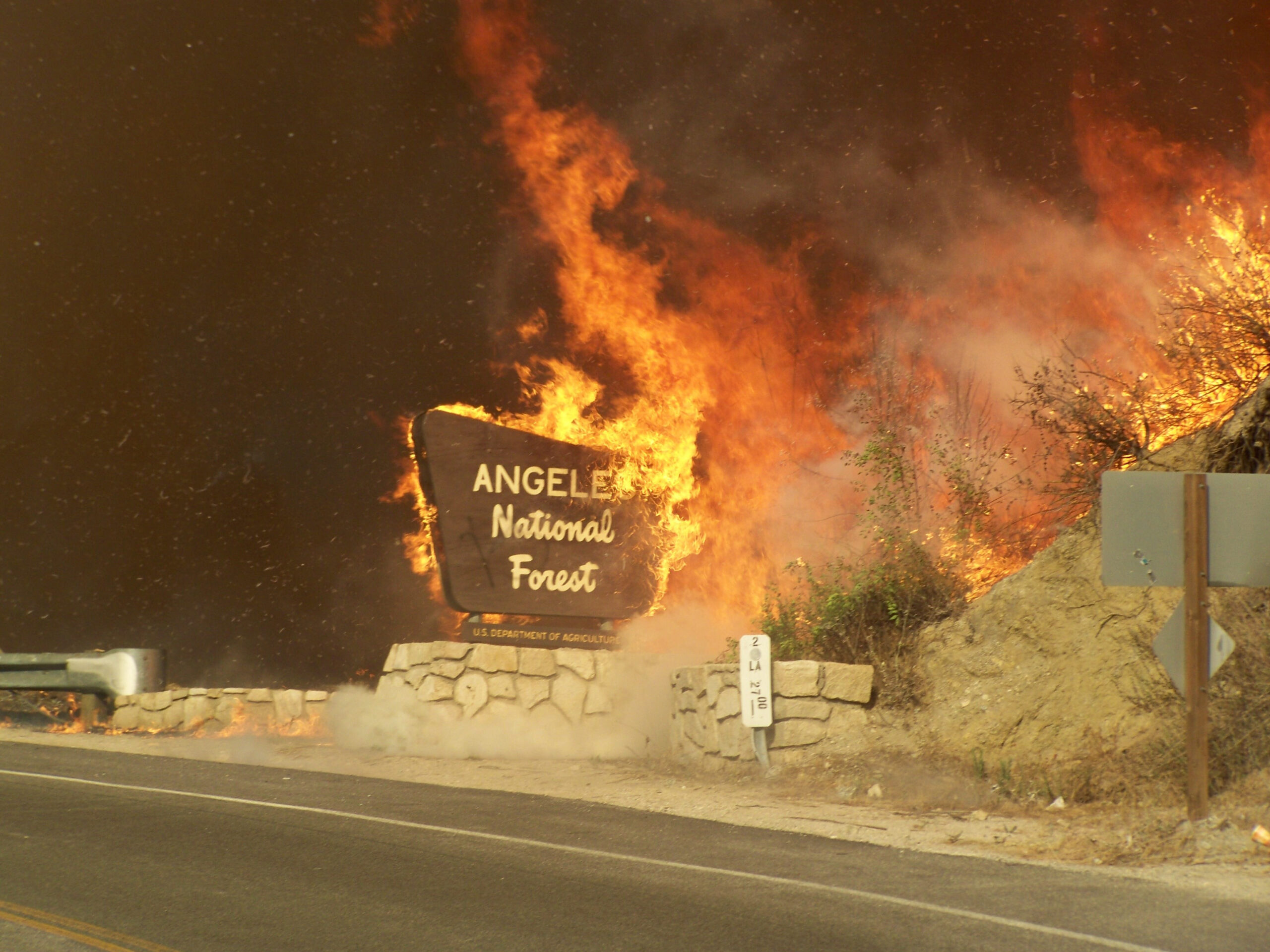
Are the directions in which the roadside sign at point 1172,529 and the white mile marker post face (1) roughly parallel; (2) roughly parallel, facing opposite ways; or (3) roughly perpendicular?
roughly parallel, facing opposite ways

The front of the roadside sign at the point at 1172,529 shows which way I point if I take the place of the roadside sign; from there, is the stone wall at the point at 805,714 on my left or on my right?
on my left

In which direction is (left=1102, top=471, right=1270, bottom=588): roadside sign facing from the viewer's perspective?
away from the camera

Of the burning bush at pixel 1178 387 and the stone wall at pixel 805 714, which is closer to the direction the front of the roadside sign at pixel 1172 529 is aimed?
the burning bush

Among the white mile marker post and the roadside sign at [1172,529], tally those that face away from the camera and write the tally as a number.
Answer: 1

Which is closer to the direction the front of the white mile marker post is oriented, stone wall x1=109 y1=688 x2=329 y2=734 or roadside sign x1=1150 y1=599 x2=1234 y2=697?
the roadside sign

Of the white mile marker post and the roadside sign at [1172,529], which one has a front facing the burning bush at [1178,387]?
the roadside sign

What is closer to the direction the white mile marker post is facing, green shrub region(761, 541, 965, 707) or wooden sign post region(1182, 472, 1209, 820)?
the wooden sign post

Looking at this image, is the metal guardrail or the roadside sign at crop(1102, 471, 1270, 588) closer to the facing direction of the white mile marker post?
the roadside sign

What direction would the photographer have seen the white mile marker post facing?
facing the viewer

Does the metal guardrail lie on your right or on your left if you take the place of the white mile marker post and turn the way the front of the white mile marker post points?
on your right

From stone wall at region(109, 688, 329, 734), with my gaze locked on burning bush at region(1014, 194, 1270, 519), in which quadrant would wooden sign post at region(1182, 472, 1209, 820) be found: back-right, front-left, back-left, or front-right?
front-right

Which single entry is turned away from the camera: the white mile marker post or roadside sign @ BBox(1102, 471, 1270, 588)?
the roadside sign
